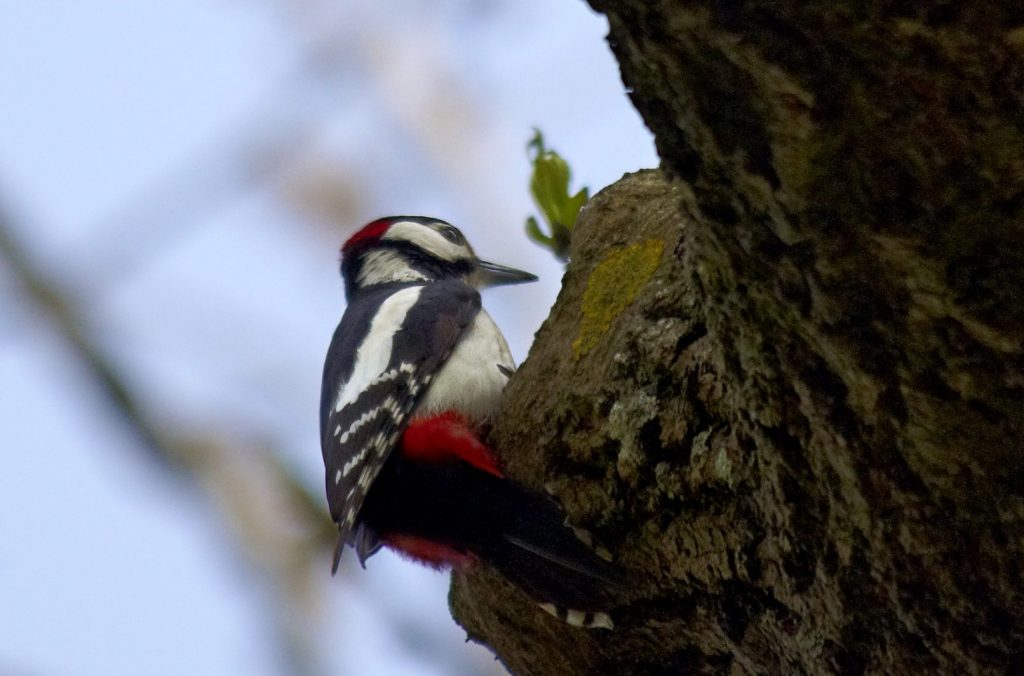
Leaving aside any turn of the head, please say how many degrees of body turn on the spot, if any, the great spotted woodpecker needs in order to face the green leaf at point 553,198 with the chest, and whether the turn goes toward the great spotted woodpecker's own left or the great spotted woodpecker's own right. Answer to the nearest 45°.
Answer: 0° — it already faces it

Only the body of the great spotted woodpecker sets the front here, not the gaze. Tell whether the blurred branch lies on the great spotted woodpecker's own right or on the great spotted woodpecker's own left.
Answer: on the great spotted woodpecker's own left

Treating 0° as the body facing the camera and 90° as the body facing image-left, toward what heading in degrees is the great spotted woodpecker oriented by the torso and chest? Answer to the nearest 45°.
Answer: approximately 270°
